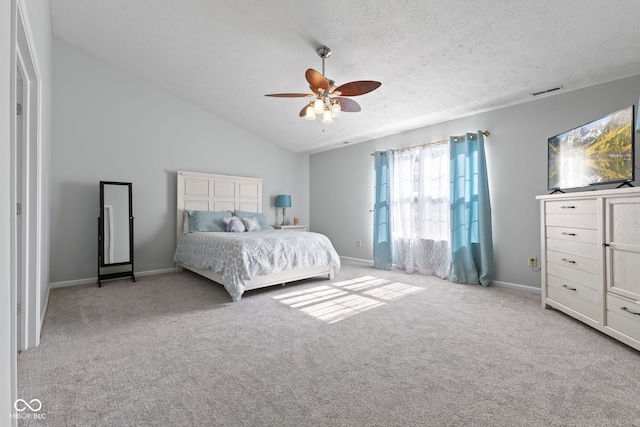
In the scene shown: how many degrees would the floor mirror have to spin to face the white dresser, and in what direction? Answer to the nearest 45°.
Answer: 0° — it already faces it

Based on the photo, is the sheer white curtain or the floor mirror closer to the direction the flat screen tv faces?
the floor mirror

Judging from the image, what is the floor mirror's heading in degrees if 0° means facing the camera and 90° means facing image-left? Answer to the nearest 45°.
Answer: approximately 315°
